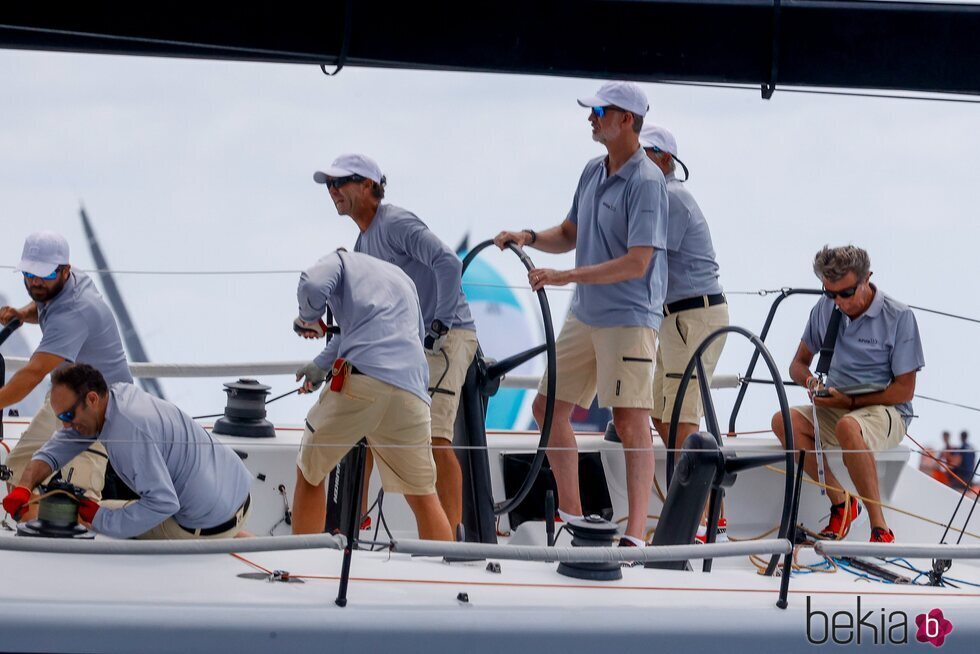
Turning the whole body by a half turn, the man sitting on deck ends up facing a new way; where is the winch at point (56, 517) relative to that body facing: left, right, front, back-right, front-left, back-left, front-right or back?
back

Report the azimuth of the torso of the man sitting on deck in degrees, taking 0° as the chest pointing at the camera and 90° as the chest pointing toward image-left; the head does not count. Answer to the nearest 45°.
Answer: approximately 45°

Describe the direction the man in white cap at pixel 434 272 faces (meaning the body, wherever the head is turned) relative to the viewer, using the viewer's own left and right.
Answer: facing to the left of the viewer

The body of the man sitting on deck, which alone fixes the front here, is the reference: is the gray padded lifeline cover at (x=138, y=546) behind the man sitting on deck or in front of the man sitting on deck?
in front

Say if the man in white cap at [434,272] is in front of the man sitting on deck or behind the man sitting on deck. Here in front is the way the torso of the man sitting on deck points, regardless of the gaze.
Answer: in front

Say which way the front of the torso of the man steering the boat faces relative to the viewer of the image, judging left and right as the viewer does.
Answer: facing the viewer and to the left of the viewer

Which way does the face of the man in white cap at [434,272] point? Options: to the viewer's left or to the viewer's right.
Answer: to the viewer's left

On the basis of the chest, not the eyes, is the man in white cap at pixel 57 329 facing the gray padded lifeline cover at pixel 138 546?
no

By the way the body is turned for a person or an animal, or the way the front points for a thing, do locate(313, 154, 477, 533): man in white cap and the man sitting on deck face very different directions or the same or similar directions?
same or similar directions

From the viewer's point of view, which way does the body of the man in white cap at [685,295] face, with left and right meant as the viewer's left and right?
facing to the left of the viewer

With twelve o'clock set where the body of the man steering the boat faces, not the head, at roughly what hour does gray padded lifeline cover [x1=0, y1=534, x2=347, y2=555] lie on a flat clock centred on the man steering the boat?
The gray padded lifeline cover is roughly at 12 o'clock from the man steering the boat.

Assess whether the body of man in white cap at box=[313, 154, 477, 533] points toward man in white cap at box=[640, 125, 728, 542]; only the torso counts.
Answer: no

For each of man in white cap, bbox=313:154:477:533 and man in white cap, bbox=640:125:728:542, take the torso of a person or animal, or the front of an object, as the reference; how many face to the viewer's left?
2

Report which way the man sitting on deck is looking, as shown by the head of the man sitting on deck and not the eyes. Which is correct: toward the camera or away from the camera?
toward the camera

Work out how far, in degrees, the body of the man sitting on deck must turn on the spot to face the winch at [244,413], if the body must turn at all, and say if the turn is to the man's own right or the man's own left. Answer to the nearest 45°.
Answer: approximately 45° to the man's own right
